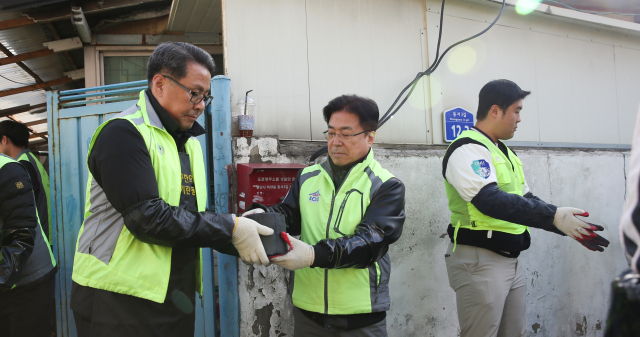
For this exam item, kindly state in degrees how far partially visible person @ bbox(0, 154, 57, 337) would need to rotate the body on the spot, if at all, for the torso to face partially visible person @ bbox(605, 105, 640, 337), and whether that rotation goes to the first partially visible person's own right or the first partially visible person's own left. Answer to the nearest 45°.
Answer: approximately 180°

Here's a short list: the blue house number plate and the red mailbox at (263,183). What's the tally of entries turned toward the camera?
2

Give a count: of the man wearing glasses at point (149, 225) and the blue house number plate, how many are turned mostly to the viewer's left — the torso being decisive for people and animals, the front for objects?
0

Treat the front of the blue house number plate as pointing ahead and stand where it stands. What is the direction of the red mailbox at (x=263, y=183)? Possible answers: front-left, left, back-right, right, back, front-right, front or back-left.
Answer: front-right

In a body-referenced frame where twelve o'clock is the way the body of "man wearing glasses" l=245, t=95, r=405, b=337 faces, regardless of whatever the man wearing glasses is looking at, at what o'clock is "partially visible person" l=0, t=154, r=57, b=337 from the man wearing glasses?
The partially visible person is roughly at 2 o'clock from the man wearing glasses.

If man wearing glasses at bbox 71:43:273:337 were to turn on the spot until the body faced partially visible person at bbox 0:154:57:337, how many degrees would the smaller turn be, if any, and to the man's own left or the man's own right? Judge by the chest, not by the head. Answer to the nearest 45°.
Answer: approximately 180°

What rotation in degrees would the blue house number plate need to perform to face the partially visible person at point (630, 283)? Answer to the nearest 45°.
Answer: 0° — it already faces them

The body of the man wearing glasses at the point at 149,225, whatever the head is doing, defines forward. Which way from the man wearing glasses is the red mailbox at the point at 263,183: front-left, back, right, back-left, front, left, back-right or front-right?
left

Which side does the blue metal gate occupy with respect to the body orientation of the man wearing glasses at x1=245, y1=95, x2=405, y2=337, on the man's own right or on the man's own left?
on the man's own right

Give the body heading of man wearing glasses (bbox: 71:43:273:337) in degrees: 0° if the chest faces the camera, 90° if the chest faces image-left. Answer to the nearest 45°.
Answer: approximately 315°

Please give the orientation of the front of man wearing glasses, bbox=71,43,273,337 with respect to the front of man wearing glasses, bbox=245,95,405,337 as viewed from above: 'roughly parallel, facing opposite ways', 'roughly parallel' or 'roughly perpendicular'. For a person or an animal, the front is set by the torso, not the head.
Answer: roughly perpendicular
